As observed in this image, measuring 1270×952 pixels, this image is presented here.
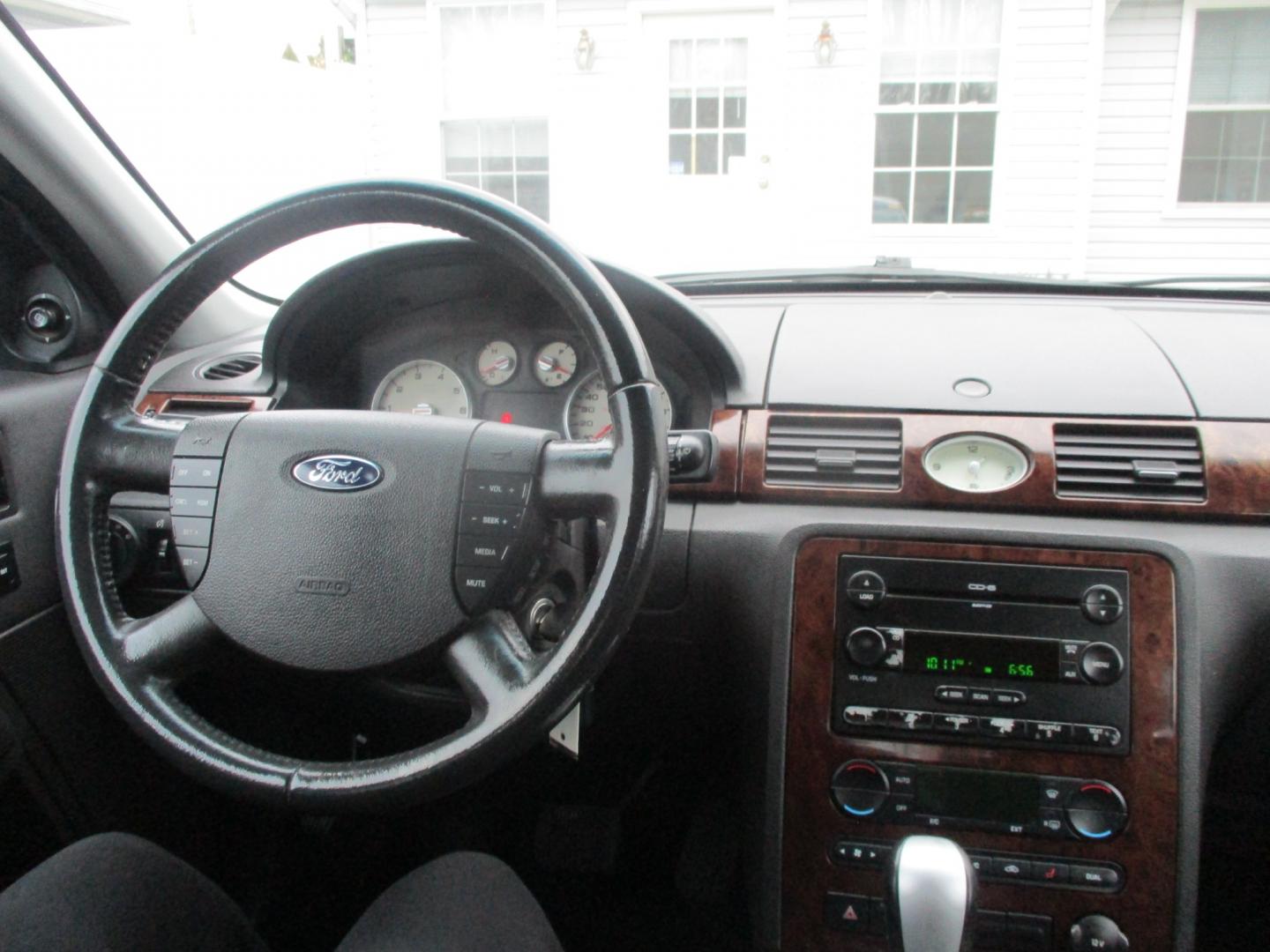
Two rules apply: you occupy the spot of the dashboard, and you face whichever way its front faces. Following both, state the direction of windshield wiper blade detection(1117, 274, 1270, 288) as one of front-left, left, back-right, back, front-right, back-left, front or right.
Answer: back-left

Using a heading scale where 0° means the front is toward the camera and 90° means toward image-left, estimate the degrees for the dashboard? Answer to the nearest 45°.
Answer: approximately 0°
